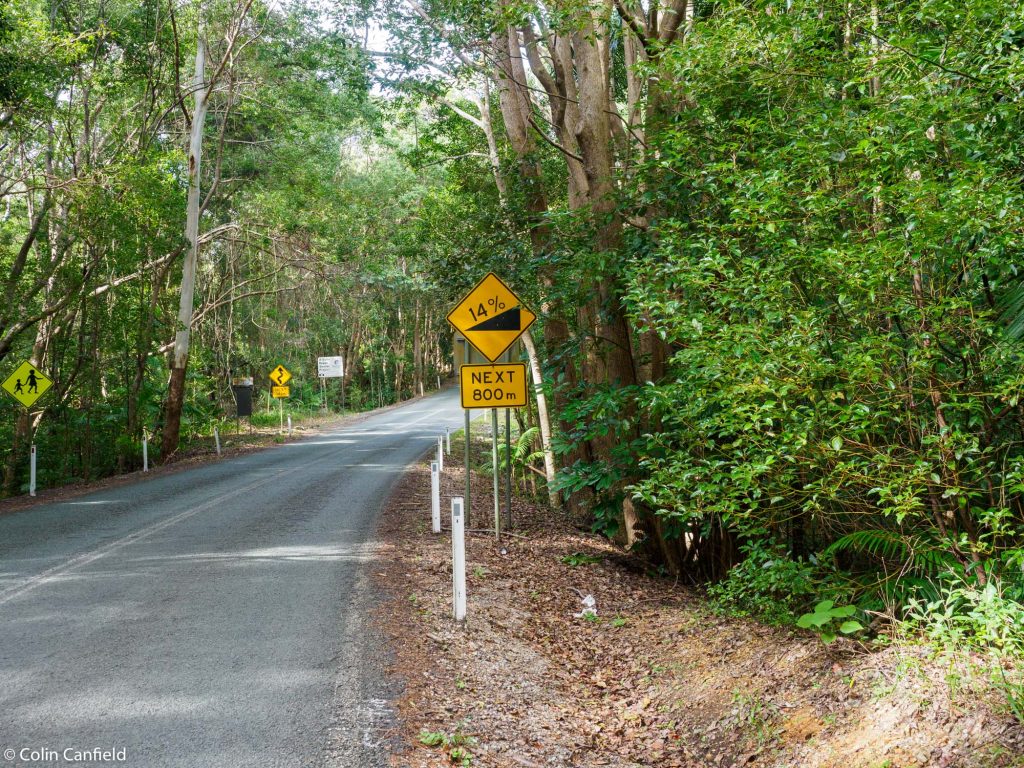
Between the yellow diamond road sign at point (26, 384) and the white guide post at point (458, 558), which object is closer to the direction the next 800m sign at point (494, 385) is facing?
the white guide post

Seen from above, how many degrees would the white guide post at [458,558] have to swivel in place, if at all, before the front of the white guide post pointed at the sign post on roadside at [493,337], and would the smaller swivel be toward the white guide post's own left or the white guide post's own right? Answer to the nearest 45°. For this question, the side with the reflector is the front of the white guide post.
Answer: approximately 180°

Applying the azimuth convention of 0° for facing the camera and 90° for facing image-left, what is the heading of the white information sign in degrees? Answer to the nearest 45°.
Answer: approximately 0°

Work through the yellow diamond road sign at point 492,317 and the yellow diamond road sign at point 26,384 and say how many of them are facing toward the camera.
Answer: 2

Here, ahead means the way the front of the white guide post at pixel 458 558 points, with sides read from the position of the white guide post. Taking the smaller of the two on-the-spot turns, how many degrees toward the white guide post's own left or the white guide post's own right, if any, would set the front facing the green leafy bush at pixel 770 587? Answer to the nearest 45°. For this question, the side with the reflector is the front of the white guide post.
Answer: approximately 90° to the white guide post's own left

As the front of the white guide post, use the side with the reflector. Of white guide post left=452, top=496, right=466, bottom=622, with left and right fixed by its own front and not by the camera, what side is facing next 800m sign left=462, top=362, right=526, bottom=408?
back

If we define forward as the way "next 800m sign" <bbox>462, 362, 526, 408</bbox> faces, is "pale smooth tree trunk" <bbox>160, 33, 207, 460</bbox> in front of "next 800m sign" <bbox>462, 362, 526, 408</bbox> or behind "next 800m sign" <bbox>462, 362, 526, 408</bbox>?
behind
